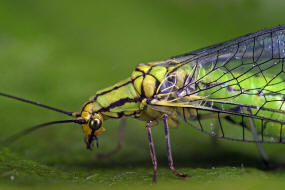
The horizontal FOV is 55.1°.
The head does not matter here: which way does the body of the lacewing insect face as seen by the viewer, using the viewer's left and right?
facing to the left of the viewer
